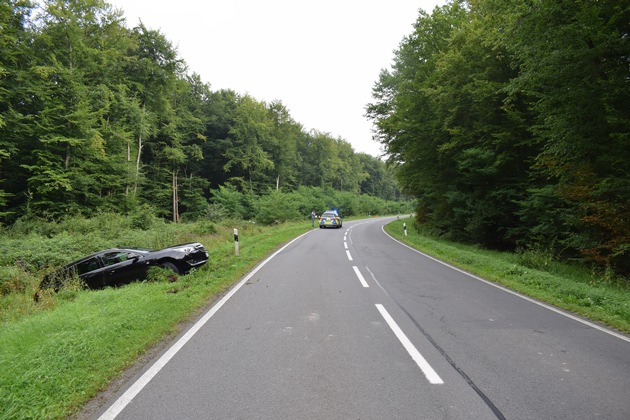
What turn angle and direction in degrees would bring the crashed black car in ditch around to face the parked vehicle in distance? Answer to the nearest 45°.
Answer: approximately 90° to its left
